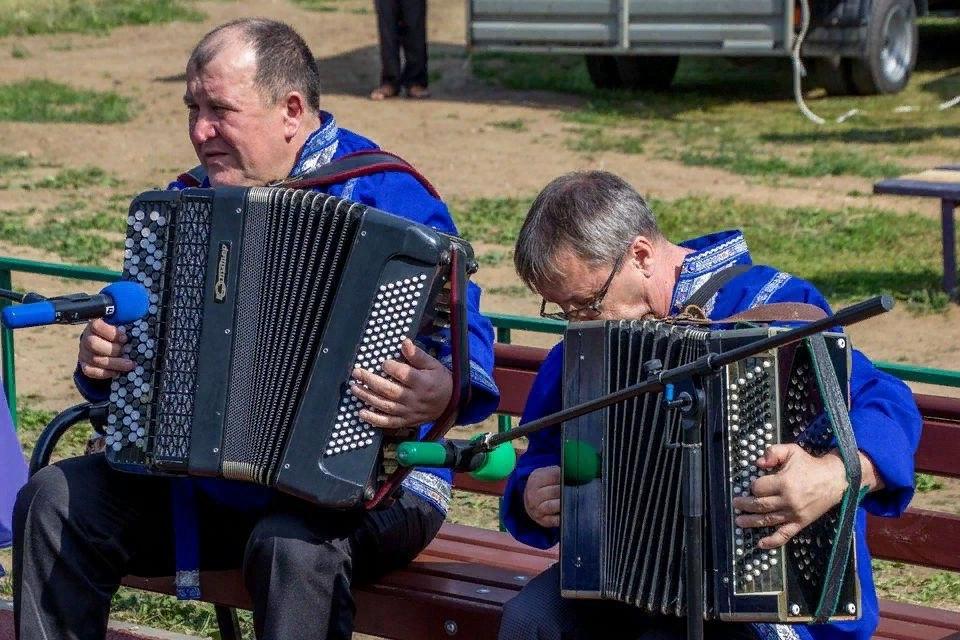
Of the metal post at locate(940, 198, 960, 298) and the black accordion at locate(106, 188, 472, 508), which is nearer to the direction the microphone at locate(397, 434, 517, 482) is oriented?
the metal post

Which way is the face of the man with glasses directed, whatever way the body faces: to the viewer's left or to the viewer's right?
to the viewer's left

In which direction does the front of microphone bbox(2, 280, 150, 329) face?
to the viewer's right

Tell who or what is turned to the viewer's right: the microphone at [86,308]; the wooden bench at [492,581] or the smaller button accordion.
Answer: the microphone

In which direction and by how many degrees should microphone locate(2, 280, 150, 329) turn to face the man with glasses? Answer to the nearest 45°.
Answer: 0° — it already faces them

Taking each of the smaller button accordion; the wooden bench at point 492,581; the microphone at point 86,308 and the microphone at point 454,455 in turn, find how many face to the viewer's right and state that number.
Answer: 2

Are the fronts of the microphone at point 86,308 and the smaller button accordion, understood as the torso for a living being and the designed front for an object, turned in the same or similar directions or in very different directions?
very different directions

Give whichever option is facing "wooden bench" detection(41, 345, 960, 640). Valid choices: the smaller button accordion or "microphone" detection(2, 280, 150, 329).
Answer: the microphone

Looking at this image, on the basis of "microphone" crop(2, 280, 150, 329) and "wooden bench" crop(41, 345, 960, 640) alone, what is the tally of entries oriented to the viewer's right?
1

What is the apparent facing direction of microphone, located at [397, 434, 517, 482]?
to the viewer's right

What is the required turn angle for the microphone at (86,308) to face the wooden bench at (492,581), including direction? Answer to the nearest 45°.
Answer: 0° — it already faces it

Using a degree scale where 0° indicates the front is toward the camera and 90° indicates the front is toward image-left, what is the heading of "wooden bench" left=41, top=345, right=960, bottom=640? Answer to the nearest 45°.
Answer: approximately 45°
